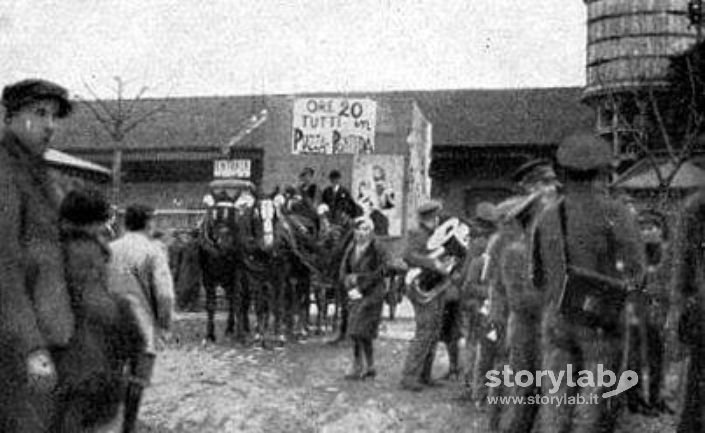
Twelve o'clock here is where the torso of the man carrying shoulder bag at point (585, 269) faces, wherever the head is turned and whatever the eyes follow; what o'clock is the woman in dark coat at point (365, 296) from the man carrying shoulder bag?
The woman in dark coat is roughly at 11 o'clock from the man carrying shoulder bag.

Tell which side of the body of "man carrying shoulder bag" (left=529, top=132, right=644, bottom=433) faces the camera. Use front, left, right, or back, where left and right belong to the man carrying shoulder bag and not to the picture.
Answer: back

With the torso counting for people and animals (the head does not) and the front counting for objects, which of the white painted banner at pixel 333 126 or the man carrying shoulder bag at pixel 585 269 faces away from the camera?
the man carrying shoulder bag

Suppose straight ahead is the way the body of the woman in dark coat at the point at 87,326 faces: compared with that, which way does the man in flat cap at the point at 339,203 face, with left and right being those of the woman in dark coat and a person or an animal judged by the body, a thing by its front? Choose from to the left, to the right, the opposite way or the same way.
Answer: the opposite way

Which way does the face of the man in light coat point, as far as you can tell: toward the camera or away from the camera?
away from the camera

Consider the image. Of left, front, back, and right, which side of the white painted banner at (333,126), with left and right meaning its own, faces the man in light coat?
front

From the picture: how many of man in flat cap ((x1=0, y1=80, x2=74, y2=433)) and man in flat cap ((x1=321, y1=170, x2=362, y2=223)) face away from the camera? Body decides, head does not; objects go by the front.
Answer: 0

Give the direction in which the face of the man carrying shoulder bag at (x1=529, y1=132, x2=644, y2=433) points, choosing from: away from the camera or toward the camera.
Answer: away from the camera

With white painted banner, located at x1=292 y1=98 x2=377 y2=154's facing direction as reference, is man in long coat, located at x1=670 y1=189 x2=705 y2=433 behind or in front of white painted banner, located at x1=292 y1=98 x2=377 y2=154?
in front

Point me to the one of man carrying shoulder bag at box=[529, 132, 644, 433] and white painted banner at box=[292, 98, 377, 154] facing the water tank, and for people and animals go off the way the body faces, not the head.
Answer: the man carrying shoulder bag

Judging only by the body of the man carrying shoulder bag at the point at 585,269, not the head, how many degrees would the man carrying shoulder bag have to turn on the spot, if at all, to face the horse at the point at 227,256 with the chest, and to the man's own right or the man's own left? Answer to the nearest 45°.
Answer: approximately 45° to the man's own left

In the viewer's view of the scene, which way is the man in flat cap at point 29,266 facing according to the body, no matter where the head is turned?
to the viewer's right

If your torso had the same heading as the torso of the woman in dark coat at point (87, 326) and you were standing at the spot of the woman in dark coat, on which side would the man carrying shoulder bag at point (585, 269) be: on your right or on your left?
on your right

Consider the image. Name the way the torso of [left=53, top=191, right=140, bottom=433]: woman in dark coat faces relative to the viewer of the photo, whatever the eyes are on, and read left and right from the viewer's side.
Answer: facing away from the viewer

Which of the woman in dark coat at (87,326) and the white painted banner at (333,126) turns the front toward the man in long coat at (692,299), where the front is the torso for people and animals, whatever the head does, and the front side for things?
the white painted banner

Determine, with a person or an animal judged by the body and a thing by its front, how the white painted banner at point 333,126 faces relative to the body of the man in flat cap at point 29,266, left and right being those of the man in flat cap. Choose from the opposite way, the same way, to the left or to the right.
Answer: to the right
